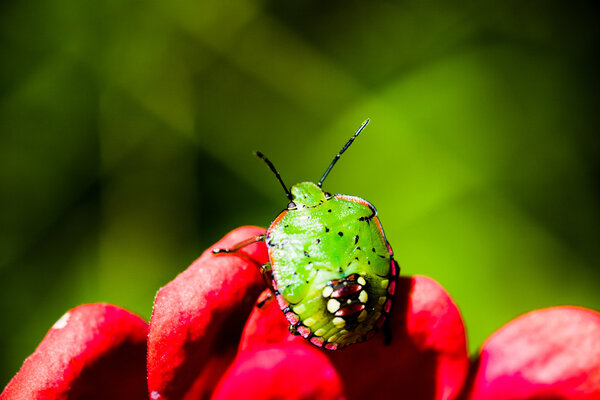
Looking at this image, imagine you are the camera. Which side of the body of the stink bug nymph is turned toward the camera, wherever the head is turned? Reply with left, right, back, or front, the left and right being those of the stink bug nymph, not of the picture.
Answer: back
